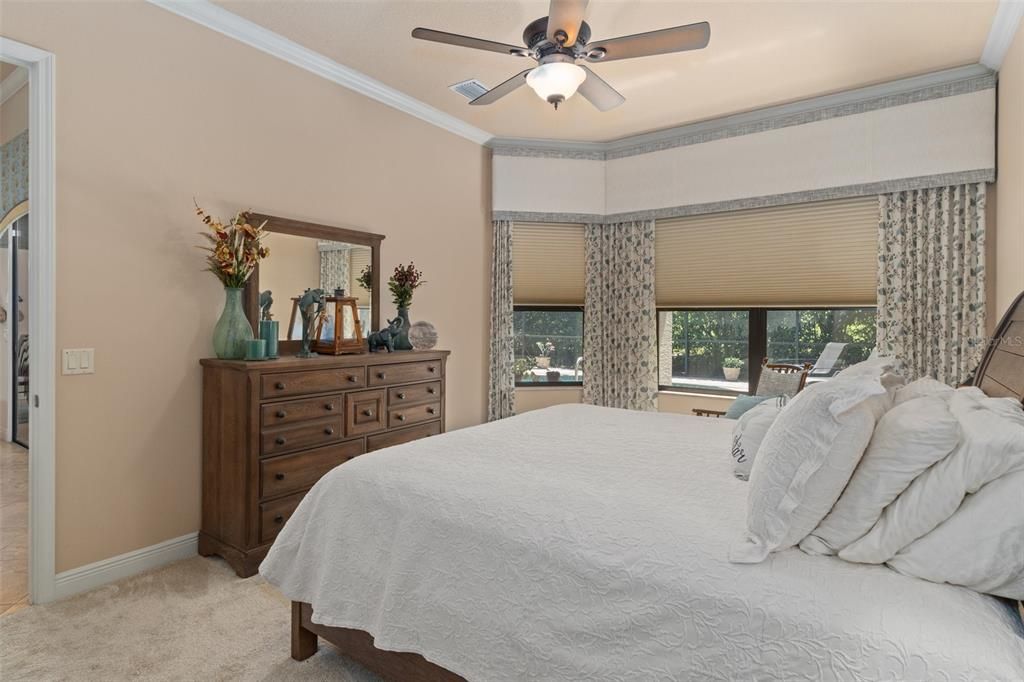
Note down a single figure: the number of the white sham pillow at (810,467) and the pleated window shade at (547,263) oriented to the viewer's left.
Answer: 1

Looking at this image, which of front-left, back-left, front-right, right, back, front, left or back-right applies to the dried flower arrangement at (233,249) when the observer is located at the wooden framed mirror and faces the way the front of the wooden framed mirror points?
right

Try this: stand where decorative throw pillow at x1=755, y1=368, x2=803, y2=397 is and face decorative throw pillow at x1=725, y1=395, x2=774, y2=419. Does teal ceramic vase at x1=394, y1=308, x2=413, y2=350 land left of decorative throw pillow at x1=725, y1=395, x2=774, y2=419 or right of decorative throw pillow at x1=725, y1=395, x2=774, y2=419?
right

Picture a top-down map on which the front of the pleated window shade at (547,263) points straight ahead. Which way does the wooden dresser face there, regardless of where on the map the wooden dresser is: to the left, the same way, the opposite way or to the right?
to the left

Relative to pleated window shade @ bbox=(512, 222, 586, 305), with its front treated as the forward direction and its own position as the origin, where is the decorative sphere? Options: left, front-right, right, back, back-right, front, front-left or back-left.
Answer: front-right

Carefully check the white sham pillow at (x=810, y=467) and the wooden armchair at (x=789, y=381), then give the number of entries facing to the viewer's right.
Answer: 0

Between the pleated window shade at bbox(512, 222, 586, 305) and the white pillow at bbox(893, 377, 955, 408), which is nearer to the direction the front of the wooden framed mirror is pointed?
the white pillow

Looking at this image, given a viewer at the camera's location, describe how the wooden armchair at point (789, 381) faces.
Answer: facing the viewer and to the left of the viewer

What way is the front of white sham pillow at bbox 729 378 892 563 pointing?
to the viewer's left

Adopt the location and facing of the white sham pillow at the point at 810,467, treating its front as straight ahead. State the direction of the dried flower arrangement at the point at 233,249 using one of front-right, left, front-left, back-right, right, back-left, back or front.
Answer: front

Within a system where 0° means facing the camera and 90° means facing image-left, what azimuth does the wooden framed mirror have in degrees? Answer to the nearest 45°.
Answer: approximately 315°

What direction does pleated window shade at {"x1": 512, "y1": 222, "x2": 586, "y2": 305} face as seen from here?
toward the camera

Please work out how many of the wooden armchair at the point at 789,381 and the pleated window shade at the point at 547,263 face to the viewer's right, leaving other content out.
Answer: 0

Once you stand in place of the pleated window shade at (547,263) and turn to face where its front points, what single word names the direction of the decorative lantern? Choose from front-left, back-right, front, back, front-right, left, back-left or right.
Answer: front-right

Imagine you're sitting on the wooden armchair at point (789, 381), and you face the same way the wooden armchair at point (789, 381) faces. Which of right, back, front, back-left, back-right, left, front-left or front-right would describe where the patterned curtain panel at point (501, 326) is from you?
front-right
